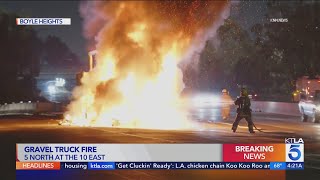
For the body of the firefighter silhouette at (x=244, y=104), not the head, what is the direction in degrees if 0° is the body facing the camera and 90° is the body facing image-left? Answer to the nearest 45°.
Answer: approximately 135°

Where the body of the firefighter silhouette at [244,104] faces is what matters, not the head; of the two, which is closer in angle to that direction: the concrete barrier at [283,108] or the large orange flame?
the large orange flame

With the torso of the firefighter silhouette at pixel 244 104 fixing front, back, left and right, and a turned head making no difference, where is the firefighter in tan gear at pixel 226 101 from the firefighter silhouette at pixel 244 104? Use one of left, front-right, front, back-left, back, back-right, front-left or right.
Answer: front-right

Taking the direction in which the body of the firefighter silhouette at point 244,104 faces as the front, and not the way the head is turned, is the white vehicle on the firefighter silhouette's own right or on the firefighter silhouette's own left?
on the firefighter silhouette's own right

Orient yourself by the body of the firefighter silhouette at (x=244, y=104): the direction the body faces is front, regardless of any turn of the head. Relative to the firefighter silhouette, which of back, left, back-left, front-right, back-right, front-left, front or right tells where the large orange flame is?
front
